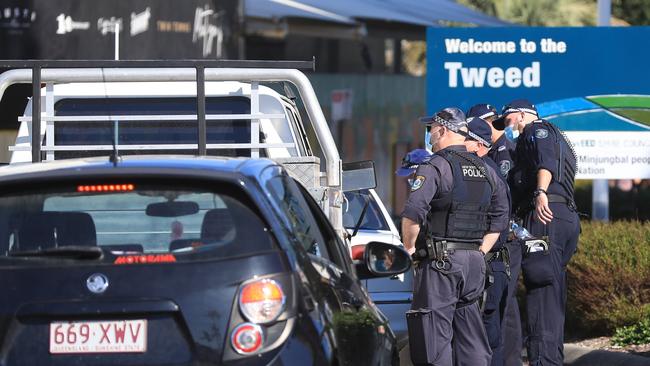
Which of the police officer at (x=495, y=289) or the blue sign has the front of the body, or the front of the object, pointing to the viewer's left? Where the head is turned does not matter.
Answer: the police officer

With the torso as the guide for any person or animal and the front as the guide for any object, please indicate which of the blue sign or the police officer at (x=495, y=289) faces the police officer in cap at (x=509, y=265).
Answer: the blue sign

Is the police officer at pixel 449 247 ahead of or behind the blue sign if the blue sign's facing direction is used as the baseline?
ahead

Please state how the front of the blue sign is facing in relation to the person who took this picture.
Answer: facing the viewer

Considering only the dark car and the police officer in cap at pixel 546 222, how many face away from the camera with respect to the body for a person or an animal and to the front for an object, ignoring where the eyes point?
1

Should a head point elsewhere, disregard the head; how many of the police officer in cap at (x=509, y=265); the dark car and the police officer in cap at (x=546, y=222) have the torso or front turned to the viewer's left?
2

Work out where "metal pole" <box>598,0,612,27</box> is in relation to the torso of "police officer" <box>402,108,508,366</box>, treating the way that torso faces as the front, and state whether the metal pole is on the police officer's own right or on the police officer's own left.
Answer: on the police officer's own right

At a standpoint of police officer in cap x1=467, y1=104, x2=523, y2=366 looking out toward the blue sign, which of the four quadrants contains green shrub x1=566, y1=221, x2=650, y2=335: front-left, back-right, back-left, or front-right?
front-right

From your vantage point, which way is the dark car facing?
away from the camera

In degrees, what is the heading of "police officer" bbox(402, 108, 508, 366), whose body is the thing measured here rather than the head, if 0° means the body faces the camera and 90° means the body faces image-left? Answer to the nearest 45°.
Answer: approximately 135°

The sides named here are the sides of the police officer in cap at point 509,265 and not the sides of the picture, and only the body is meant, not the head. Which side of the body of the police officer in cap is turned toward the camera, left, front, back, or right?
left

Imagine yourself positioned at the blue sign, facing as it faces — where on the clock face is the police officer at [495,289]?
The police officer is roughly at 12 o'clock from the blue sign.

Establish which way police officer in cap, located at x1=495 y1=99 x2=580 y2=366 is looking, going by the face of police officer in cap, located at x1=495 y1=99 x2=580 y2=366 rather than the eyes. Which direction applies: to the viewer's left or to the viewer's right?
to the viewer's left

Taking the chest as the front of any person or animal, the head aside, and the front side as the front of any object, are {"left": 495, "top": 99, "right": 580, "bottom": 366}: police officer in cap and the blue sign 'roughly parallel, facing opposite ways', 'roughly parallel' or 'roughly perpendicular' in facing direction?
roughly perpendicular

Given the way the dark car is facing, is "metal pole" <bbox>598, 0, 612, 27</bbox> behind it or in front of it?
in front

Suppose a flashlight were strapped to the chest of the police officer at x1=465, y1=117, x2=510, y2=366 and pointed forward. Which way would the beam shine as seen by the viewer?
to the viewer's left
